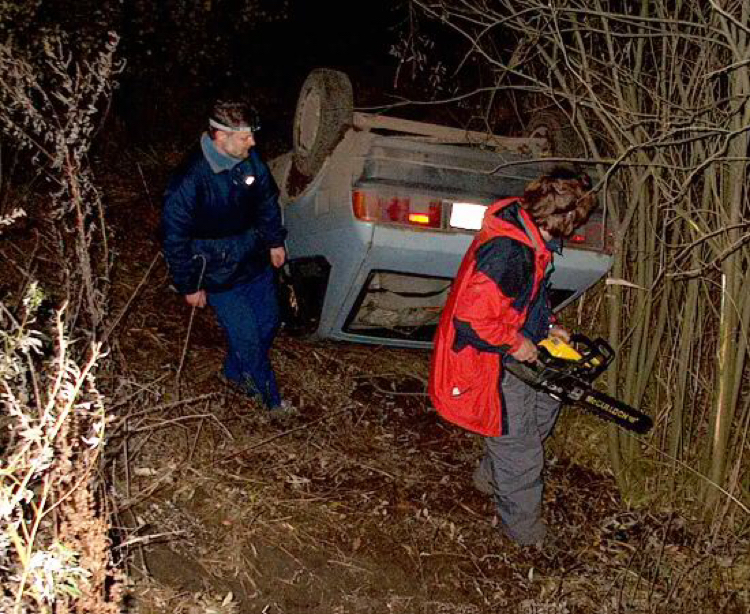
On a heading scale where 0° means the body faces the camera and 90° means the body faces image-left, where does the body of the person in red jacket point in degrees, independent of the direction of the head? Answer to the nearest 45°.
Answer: approximately 270°

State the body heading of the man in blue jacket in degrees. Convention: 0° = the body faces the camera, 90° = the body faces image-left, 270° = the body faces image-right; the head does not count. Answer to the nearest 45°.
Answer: approximately 315°

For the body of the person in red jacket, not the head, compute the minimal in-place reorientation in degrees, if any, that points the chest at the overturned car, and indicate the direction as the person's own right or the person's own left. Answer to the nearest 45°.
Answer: approximately 135° to the person's own left
